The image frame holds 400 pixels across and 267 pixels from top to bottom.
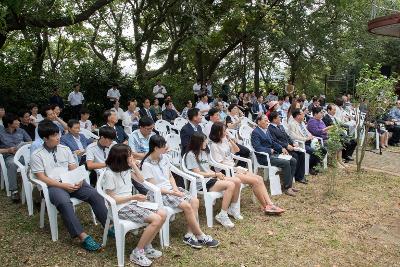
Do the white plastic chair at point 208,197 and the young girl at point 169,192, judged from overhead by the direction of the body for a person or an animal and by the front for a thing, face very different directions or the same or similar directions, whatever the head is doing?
same or similar directions

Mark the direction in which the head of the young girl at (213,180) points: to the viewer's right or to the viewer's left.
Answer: to the viewer's right

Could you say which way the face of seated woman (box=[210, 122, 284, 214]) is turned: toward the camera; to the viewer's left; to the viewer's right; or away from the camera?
to the viewer's right

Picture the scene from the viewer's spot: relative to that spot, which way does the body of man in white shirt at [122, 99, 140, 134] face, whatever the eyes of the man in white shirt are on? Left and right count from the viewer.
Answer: facing the viewer and to the right of the viewer

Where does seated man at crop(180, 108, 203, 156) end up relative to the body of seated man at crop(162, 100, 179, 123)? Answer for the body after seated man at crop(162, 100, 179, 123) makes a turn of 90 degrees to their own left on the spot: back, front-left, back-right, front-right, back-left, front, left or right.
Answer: back-right

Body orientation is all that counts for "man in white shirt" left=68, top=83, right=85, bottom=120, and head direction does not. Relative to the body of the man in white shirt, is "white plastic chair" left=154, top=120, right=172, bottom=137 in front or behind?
in front

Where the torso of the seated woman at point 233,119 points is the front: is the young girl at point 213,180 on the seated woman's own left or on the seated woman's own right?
on the seated woman's own right
